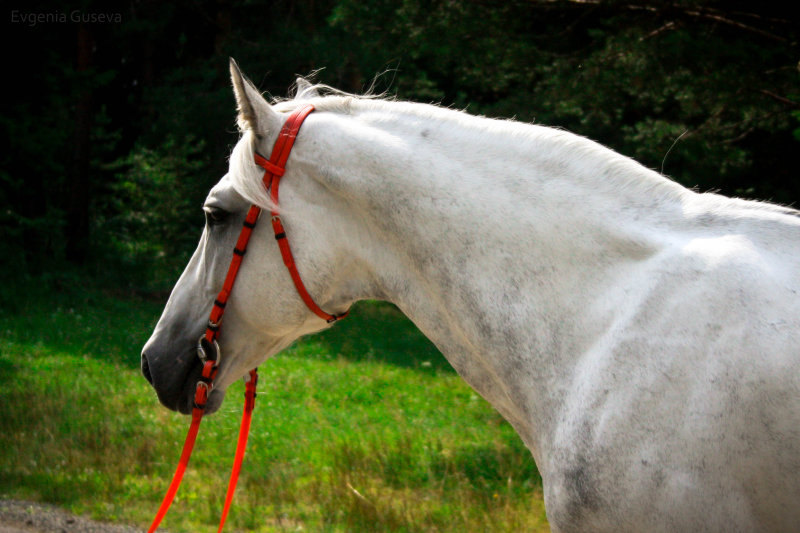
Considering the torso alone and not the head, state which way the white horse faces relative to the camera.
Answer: to the viewer's left
